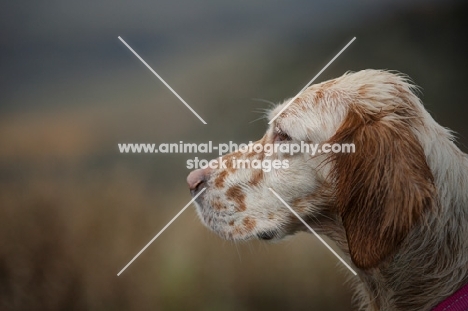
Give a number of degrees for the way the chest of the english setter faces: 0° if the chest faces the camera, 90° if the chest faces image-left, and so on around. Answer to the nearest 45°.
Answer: approximately 90°
